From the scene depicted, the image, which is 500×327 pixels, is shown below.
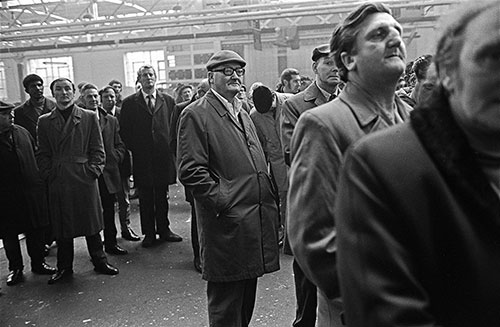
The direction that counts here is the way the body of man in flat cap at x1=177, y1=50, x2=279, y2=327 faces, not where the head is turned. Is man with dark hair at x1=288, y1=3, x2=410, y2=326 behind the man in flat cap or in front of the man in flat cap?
in front

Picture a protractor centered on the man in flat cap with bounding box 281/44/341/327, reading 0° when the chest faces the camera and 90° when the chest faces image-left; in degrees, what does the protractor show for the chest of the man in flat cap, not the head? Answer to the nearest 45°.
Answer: approximately 315°

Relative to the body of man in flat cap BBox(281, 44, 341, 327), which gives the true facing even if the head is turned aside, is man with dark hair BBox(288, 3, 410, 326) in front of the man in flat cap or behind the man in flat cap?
in front

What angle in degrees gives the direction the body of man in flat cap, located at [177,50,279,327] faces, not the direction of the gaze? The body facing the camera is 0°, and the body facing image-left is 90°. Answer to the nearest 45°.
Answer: approximately 315°

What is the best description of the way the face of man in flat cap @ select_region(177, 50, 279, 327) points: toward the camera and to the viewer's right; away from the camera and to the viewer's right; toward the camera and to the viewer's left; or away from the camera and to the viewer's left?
toward the camera and to the viewer's right
